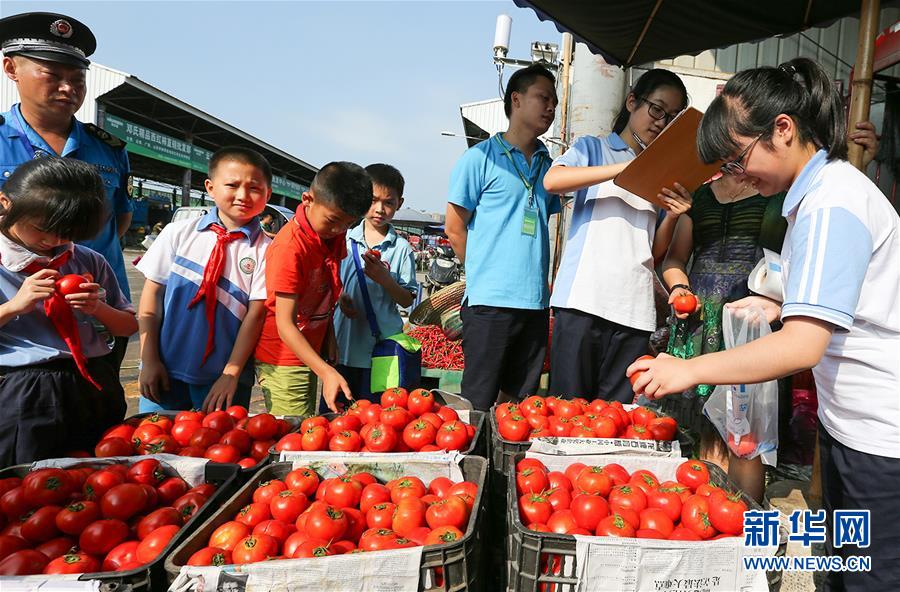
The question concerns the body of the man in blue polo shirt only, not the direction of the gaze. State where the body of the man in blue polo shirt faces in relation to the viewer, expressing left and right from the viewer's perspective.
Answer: facing the viewer and to the right of the viewer

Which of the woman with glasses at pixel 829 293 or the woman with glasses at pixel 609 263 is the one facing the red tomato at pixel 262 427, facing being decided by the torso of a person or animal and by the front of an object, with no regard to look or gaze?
the woman with glasses at pixel 829 293

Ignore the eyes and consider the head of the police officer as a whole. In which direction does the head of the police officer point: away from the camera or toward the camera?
toward the camera

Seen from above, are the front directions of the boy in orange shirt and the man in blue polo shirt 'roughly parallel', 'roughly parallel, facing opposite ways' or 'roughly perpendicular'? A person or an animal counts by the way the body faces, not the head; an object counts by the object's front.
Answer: roughly parallel

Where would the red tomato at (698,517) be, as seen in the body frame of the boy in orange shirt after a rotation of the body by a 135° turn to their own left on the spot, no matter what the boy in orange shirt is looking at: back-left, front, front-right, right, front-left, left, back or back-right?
back-right

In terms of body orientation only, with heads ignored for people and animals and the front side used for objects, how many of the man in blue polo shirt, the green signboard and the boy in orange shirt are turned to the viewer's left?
0

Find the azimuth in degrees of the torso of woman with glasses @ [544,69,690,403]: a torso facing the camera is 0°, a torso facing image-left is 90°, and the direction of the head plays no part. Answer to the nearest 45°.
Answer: approximately 315°

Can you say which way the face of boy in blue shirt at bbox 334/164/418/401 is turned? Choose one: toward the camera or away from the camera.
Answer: toward the camera

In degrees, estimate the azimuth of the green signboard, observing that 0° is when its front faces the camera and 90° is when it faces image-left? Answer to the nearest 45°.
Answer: approximately 315°

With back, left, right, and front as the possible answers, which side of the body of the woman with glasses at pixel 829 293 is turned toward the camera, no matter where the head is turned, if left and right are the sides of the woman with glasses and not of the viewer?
left

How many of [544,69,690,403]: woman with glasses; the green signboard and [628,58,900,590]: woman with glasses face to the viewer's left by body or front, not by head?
1

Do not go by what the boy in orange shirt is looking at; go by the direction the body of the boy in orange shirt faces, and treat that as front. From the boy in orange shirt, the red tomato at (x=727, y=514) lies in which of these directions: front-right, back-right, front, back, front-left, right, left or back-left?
front

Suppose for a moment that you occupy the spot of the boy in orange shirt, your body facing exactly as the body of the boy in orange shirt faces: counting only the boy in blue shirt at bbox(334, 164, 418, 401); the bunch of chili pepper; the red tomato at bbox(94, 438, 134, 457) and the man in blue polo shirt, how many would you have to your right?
1

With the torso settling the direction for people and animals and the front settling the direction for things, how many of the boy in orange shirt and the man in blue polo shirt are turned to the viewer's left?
0
